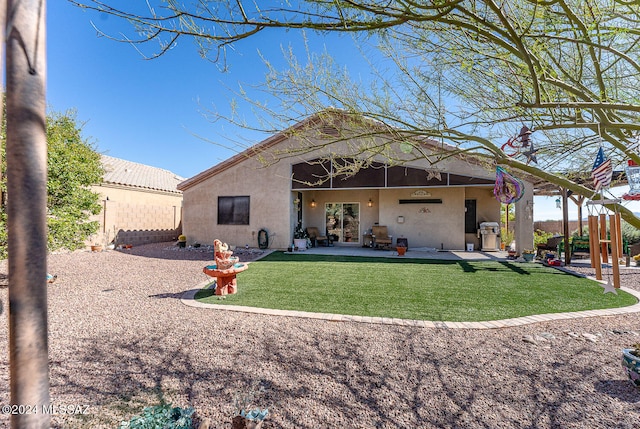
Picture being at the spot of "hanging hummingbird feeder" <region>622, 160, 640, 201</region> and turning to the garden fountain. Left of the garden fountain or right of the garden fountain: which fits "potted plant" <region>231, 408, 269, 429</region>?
left

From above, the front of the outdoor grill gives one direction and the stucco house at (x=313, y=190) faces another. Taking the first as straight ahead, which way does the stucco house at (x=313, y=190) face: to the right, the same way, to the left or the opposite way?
the opposite way

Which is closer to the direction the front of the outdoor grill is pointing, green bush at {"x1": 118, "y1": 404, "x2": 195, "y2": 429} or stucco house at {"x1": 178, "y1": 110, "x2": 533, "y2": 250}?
the green bush

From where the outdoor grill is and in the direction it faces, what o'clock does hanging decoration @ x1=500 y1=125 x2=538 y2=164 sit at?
The hanging decoration is roughly at 12 o'clock from the outdoor grill.

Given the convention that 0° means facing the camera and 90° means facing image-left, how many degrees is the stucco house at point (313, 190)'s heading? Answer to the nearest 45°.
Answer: approximately 180°

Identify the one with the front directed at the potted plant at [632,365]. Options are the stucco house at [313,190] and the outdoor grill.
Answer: the outdoor grill

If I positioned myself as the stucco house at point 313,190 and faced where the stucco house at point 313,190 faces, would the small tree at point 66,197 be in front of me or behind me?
behind

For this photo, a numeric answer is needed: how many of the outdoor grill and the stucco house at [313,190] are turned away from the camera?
1
